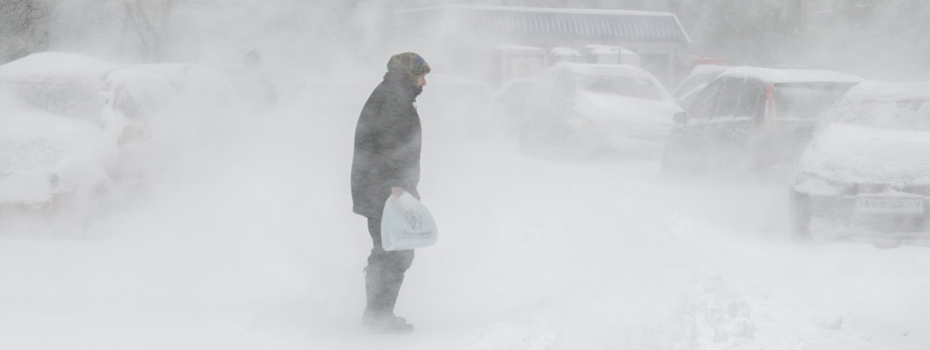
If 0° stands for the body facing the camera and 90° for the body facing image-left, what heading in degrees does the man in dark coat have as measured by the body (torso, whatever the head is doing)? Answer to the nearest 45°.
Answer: approximately 270°

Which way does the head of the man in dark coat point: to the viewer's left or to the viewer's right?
to the viewer's right

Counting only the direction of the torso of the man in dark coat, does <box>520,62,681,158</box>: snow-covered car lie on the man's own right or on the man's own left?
on the man's own left

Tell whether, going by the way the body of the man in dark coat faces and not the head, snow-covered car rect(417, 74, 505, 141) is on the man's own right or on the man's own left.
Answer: on the man's own left
